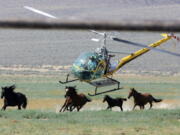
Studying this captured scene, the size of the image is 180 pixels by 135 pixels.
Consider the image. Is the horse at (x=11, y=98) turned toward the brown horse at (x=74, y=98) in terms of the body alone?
no

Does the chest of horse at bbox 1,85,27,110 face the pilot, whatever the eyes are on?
no

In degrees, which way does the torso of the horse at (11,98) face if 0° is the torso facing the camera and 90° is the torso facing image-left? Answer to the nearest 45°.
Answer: approximately 90°
